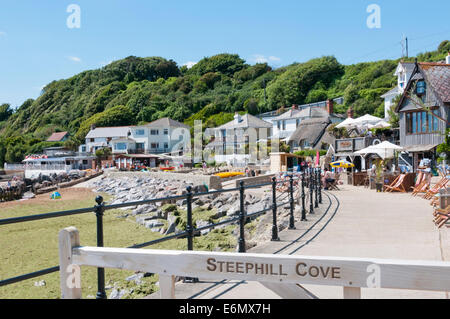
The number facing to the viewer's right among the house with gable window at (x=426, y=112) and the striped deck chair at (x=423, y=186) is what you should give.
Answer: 0

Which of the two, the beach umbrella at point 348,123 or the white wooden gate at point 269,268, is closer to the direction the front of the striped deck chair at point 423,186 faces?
the white wooden gate

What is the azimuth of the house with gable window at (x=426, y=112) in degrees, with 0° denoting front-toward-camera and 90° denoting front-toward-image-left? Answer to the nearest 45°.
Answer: approximately 45°

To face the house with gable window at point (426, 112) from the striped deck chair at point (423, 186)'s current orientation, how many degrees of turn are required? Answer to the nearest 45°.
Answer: approximately 135° to its right

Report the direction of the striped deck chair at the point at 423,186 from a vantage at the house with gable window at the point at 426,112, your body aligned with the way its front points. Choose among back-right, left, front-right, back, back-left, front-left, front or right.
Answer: front-left

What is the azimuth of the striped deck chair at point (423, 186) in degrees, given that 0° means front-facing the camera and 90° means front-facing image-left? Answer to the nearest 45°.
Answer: approximately 45°

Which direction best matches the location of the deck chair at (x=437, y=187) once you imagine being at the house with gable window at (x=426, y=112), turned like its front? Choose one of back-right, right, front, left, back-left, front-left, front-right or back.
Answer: front-left

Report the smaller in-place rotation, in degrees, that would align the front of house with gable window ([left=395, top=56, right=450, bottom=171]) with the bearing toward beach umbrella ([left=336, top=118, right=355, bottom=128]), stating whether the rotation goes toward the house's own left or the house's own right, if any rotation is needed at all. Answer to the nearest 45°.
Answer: approximately 90° to the house's own right

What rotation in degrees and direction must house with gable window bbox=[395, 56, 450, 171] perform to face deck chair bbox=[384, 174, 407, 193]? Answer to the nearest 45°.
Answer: approximately 45° to its left

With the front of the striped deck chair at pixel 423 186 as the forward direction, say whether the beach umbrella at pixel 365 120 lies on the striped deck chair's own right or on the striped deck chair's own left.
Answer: on the striped deck chair's own right
